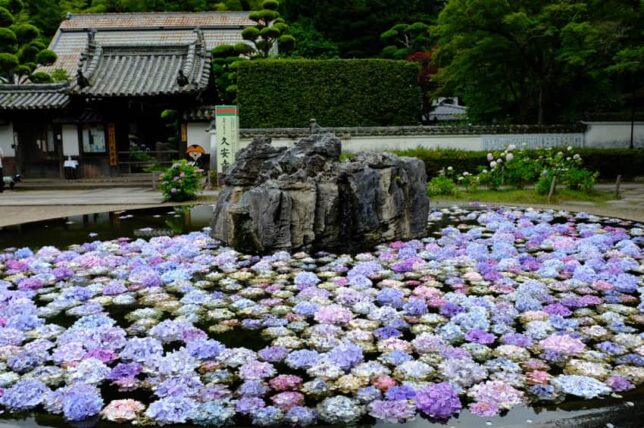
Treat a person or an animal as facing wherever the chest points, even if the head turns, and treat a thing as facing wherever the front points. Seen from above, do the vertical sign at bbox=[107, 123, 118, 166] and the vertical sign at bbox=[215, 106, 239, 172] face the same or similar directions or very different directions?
same or similar directions

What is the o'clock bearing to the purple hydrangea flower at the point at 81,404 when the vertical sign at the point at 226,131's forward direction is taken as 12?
The purple hydrangea flower is roughly at 12 o'clock from the vertical sign.

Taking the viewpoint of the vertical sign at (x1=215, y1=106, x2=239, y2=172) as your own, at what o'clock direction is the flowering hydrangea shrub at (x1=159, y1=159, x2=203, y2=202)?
The flowering hydrangea shrub is roughly at 1 o'clock from the vertical sign.

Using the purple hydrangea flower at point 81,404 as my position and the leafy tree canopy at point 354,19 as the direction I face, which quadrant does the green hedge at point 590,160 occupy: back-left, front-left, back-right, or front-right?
front-right

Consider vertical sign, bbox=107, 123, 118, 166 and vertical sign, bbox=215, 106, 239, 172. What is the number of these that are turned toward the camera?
2

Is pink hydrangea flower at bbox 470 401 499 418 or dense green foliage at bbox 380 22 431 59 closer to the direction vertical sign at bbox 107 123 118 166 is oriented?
the pink hydrangea flower

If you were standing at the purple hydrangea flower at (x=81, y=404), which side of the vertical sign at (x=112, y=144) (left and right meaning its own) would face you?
front

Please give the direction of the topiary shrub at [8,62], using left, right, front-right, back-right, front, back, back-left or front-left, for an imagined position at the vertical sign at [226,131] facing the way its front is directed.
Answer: back-right

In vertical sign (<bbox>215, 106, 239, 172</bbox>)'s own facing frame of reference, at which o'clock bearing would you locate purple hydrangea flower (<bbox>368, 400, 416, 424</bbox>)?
The purple hydrangea flower is roughly at 12 o'clock from the vertical sign.

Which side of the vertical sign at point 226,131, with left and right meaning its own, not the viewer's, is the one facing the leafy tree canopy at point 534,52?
left

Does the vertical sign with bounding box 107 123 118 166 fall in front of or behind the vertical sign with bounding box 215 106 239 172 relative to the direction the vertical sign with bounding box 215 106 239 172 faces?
behind

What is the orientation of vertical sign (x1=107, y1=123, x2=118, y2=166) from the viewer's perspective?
toward the camera

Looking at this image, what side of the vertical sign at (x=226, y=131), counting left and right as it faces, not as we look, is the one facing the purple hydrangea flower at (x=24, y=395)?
front

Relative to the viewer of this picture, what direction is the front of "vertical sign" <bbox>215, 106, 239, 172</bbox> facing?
facing the viewer

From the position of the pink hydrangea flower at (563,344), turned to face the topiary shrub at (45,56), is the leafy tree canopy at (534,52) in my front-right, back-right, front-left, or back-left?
front-right

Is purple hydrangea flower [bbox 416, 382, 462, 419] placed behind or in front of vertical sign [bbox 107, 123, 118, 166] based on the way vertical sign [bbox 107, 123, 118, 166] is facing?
in front

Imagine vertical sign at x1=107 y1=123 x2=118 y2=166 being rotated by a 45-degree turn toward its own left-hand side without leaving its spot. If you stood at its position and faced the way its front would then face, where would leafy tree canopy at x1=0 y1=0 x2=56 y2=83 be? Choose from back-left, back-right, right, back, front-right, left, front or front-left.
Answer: back

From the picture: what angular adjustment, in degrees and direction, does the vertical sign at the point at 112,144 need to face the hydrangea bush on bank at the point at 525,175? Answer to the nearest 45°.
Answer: approximately 45° to its left
